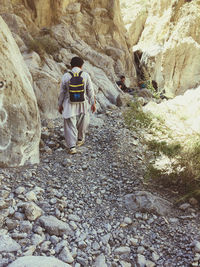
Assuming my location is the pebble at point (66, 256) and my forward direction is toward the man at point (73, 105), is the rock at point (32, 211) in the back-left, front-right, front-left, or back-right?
front-left

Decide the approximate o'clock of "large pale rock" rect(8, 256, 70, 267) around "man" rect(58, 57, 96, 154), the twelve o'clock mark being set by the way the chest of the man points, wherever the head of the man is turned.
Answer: The large pale rock is roughly at 6 o'clock from the man.

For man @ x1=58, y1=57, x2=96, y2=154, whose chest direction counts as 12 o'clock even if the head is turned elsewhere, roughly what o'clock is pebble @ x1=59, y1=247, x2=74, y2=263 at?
The pebble is roughly at 6 o'clock from the man.

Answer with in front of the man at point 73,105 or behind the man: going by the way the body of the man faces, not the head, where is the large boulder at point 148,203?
behind

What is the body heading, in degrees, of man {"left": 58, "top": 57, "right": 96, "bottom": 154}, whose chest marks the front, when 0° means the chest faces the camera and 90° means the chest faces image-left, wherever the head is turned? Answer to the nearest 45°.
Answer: approximately 180°

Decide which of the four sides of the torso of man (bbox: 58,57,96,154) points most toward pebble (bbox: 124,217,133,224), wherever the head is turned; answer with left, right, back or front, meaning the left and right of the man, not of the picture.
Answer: back
